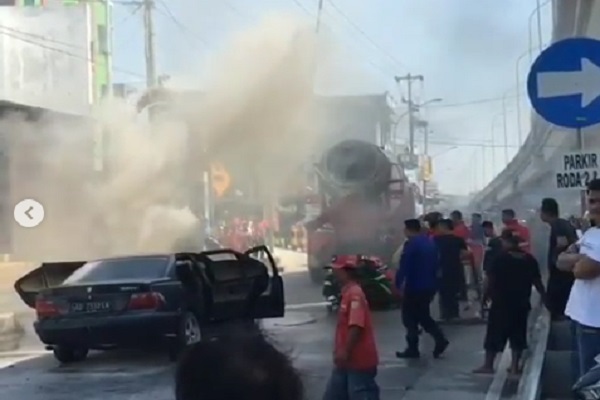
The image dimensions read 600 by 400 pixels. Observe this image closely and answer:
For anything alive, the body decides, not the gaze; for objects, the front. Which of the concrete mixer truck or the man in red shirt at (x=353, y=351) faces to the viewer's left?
the man in red shirt

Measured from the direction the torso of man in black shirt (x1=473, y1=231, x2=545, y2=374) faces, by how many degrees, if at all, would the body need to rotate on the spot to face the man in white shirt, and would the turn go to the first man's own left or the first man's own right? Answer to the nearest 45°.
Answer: approximately 135° to the first man's own left

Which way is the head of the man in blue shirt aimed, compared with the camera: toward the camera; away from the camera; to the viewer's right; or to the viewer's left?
to the viewer's left

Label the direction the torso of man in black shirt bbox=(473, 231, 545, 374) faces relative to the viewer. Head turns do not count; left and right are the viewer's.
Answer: facing away from the viewer and to the left of the viewer

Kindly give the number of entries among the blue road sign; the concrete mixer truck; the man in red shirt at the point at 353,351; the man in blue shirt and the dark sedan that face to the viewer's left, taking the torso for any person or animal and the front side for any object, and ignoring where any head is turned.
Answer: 2

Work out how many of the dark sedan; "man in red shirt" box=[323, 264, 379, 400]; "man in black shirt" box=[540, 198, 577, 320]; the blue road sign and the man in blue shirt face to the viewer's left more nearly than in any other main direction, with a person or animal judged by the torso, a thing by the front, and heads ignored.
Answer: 3

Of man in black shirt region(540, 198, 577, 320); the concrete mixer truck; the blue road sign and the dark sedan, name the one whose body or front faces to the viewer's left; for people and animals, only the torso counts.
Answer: the man in black shirt

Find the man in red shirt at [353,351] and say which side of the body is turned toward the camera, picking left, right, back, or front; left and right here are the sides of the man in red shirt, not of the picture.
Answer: left

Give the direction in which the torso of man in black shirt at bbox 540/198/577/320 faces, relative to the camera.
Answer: to the viewer's left
